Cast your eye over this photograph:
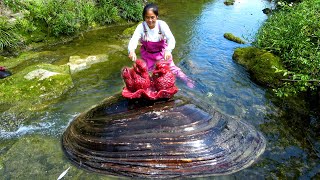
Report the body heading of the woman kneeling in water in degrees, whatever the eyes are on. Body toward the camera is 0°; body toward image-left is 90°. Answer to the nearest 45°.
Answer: approximately 0°

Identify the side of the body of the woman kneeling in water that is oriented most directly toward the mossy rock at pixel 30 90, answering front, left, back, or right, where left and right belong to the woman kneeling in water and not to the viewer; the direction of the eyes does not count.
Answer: right

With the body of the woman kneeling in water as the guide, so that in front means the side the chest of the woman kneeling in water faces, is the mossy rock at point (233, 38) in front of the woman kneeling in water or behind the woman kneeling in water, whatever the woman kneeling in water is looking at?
behind

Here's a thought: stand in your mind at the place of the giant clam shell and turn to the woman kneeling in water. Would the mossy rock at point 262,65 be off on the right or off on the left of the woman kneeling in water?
right

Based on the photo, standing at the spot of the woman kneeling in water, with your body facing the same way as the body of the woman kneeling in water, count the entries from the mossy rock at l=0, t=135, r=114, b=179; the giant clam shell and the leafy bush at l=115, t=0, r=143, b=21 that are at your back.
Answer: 1

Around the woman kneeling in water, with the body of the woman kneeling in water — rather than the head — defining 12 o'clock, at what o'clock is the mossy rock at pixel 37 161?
The mossy rock is roughly at 1 o'clock from the woman kneeling in water.

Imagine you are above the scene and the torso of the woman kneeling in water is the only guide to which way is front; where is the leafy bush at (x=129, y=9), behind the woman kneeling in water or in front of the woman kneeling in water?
behind

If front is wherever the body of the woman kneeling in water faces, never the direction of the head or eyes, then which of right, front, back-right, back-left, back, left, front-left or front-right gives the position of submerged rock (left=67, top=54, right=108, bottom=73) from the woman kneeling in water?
back-right

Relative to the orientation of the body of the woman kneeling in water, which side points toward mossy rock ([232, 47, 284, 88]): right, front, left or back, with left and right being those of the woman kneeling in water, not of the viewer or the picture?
left

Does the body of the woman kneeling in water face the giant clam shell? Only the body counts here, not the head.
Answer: yes
